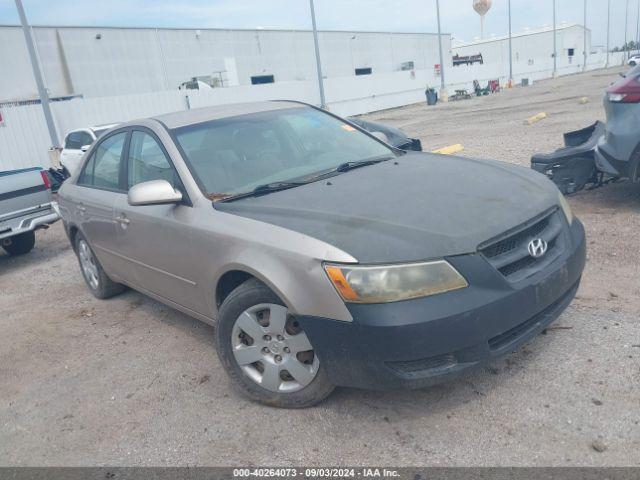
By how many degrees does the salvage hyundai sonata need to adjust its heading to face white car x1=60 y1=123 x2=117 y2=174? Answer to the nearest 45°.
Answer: approximately 180°

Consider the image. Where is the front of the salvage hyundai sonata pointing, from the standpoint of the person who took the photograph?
facing the viewer and to the right of the viewer

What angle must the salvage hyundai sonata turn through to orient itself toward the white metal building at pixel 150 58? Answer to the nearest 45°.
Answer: approximately 135° to its left

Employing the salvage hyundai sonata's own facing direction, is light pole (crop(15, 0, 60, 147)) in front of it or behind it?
behind

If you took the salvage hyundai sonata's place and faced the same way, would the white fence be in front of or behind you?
behind
